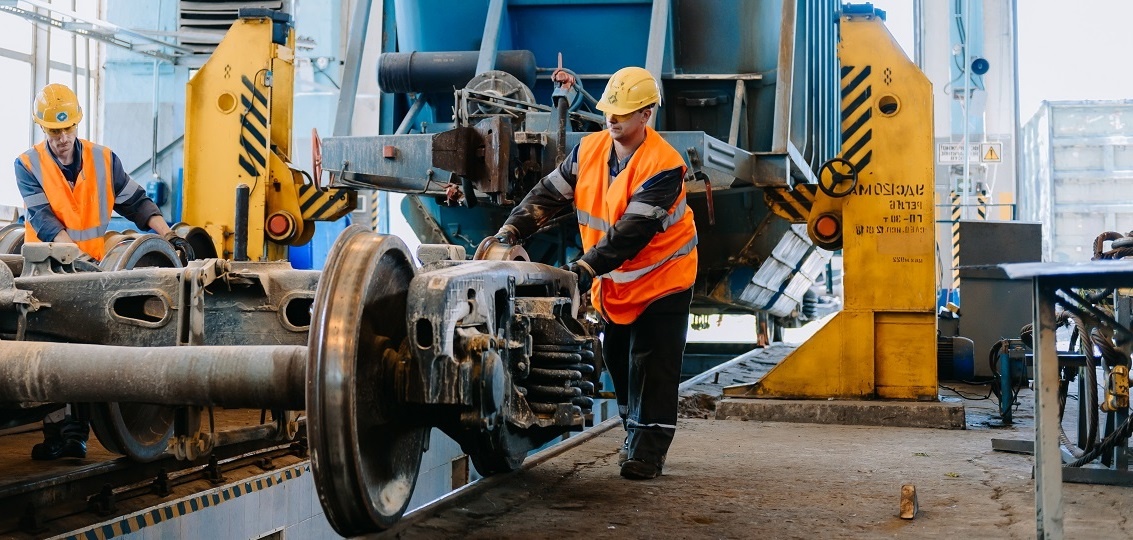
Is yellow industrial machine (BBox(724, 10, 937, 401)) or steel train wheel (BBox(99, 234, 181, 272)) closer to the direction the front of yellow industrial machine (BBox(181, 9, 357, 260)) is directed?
the yellow industrial machine

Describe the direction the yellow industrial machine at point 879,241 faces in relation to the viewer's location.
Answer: facing to the left of the viewer

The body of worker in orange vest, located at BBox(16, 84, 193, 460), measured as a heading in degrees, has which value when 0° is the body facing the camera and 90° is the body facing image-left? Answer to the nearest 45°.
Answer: approximately 0°

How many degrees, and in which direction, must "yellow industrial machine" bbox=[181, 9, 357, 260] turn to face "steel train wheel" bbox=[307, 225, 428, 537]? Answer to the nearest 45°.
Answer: approximately 90° to its right

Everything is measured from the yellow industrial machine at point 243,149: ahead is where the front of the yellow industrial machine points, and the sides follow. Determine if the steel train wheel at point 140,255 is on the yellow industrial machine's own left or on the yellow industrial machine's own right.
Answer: on the yellow industrial machine's own right

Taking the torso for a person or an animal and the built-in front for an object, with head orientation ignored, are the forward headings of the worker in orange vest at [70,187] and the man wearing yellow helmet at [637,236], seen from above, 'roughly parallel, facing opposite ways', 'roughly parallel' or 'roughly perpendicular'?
roughly perpendicular
